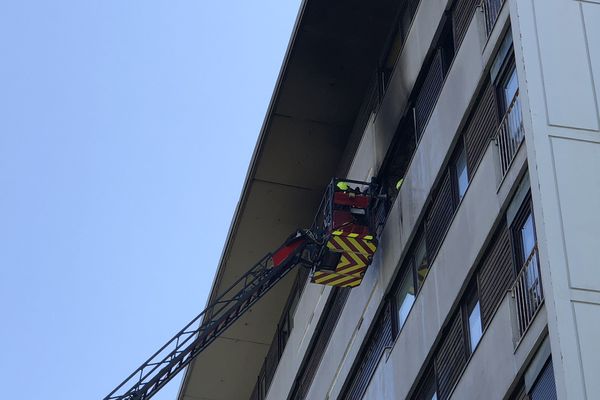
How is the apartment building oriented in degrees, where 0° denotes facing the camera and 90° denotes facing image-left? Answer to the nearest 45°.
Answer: approximately 45°
